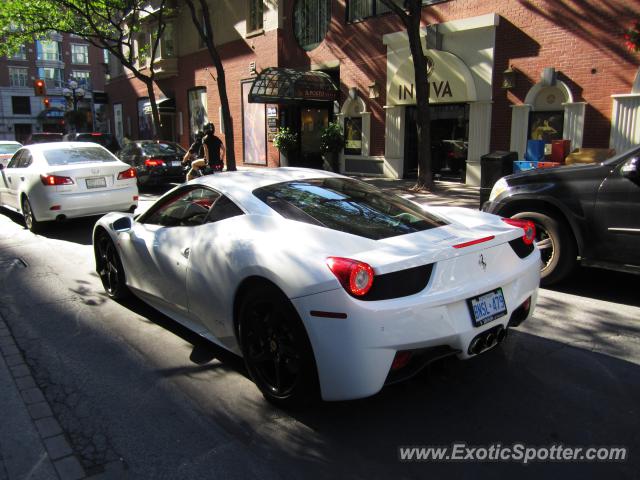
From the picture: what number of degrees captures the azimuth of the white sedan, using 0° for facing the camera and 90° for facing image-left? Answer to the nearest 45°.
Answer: approximately 135°

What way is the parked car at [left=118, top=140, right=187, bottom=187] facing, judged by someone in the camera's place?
facing away from the viewer and to the left of the viewer

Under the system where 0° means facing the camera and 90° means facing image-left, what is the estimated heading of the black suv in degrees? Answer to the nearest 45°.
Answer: approximately 90°

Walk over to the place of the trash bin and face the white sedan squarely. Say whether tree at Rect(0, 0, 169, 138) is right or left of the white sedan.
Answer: right

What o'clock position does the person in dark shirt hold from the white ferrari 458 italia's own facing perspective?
The person in dark shirt is roughly at 1 o'clock from the white ferrari 458 italia.

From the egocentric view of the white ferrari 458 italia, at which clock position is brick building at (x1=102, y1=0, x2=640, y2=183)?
The brick building is roughly at 2 o'clock from the white ferrari 458 italia.

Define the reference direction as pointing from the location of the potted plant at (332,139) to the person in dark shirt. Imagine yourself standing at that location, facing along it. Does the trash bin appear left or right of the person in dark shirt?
left

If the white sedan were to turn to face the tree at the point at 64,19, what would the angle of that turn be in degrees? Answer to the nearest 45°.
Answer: approximately 45° to its right

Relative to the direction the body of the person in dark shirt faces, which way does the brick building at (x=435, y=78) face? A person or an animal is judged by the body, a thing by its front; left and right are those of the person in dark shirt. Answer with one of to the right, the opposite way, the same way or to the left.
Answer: to the left
